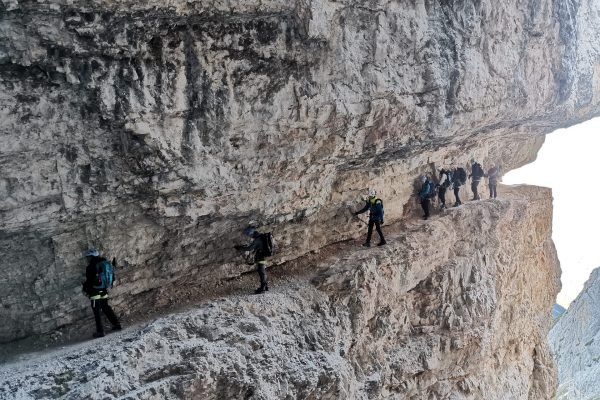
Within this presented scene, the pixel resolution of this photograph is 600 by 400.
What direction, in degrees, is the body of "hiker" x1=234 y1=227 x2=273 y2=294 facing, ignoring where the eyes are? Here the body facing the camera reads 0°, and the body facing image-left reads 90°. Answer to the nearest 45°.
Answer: approximately 90°

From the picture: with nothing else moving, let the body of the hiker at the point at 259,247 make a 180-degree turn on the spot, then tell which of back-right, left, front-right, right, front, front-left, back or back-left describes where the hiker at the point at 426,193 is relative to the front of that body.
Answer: front-left

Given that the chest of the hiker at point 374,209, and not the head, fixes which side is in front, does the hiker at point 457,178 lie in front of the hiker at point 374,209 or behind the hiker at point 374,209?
behind

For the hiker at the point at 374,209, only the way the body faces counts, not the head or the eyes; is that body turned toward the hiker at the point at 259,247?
yes

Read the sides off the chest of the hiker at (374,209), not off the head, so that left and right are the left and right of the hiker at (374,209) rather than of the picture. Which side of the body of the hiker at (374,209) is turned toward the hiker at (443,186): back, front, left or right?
back

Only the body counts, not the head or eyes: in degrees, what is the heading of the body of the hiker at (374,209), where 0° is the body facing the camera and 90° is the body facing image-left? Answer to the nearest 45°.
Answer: approximately 45°

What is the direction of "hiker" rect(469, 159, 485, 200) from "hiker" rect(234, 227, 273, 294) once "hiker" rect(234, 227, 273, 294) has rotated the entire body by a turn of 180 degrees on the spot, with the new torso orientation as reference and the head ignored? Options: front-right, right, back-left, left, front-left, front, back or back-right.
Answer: front-left

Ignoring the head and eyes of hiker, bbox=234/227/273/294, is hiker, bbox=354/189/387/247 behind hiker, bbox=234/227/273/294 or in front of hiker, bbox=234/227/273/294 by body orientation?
behind

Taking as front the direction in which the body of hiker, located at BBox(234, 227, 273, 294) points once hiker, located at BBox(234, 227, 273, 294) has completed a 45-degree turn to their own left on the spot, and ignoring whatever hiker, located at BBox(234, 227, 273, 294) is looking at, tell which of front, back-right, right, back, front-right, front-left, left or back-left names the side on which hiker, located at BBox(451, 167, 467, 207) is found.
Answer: back
